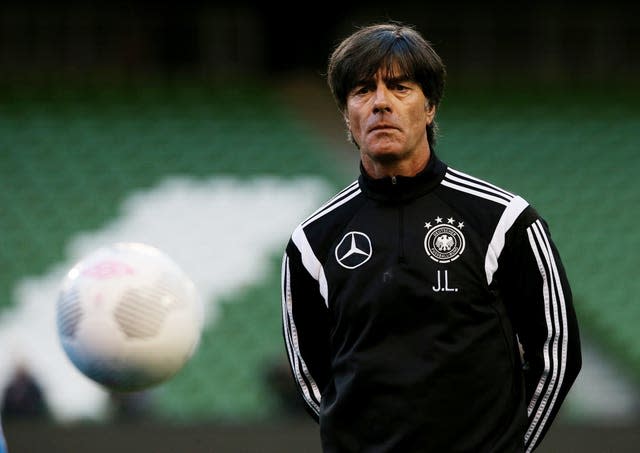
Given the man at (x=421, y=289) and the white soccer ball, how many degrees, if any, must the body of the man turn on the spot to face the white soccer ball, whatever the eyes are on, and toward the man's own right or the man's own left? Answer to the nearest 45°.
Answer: approximately 90° to the man's own right
